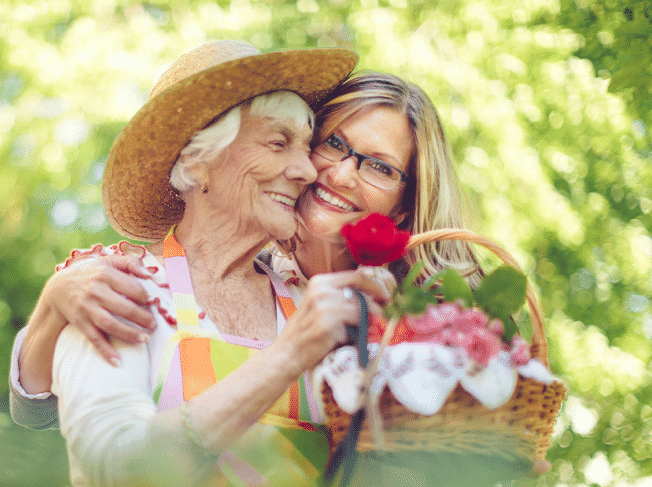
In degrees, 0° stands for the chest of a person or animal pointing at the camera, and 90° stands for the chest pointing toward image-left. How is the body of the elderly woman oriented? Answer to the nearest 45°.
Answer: approximately 315°
